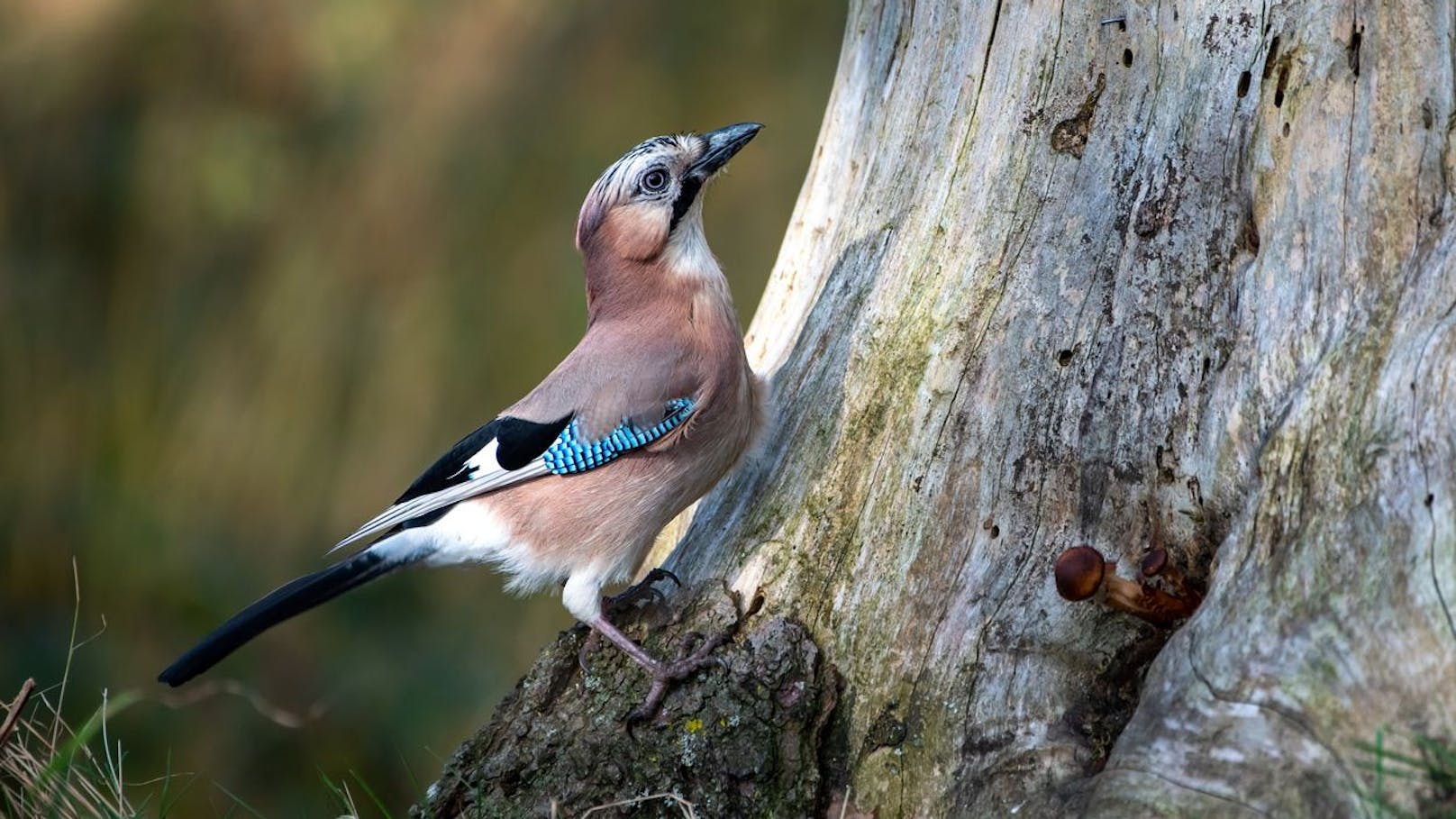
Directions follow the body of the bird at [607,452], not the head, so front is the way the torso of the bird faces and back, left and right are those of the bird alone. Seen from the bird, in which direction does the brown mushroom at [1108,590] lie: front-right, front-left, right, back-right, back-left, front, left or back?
front-right

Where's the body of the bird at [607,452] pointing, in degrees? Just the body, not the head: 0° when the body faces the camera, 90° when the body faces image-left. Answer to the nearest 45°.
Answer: approximately 270°

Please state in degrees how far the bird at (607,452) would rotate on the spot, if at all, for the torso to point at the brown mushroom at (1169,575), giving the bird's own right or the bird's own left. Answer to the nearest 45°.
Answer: approximately 45° to the bird's own right
